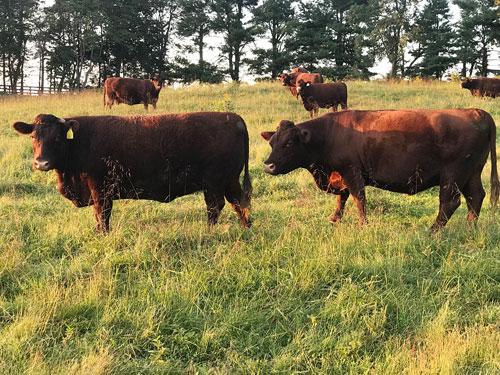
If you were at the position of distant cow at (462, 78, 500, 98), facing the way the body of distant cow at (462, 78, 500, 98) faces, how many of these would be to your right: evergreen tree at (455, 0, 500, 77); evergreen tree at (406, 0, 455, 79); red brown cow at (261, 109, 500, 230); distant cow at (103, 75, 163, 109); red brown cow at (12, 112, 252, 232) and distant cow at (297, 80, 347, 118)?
2

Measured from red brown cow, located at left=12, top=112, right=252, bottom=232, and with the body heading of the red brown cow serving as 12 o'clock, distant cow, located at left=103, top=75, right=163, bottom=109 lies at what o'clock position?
The distant cow is roughly at 3 o'clock from the red brown cow.

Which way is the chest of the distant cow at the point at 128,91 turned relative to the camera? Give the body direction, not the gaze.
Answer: to the viewer's right

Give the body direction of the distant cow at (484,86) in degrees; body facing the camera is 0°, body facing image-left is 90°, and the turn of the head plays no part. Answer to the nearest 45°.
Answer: approximately 90°

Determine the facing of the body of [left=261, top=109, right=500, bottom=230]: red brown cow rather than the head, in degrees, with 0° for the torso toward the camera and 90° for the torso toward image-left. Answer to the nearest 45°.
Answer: approximately 90°

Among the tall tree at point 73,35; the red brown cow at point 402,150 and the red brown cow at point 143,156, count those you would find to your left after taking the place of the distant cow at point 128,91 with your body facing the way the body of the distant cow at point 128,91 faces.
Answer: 1

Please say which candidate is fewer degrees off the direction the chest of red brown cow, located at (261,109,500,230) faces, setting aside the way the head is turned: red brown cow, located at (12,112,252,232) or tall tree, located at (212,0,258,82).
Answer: the red brown cow

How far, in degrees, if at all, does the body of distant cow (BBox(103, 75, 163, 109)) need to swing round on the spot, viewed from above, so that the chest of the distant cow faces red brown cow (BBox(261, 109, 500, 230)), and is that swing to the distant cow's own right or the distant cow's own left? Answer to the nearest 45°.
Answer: approximately 90° to the distant cow's own right

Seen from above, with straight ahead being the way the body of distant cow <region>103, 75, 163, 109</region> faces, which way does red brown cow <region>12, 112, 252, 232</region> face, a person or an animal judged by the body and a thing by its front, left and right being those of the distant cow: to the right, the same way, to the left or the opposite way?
the opposite way

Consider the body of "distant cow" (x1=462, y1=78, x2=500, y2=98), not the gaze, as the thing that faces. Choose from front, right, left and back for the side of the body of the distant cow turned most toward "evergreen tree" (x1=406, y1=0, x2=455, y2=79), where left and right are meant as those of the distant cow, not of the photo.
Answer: right

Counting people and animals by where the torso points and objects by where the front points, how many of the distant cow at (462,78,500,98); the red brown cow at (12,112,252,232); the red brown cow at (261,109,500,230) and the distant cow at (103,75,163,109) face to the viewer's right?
1

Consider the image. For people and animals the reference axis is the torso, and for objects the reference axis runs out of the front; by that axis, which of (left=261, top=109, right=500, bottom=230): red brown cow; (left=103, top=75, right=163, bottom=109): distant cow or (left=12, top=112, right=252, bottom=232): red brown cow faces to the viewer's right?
the distant cow
